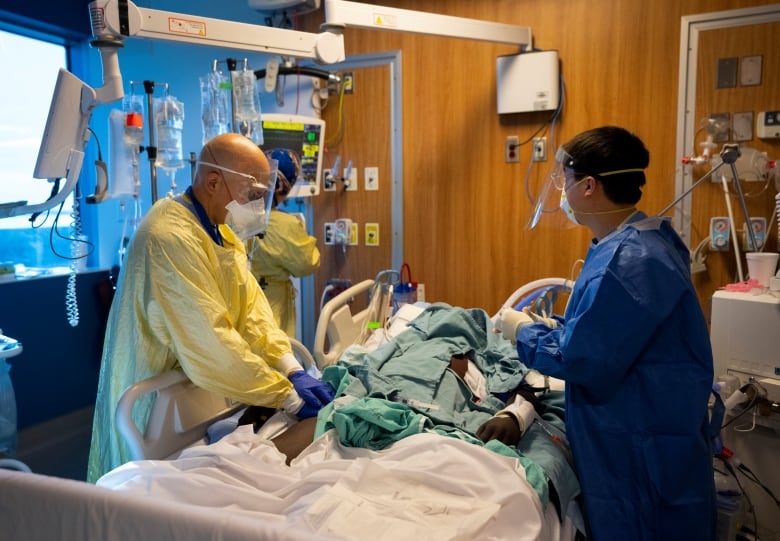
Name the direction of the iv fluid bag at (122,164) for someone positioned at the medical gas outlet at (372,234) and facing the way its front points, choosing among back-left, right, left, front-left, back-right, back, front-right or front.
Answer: front-right

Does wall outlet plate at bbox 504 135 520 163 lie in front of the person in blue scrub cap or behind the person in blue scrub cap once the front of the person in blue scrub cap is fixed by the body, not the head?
behind

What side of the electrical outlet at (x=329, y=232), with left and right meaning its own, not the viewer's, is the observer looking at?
front

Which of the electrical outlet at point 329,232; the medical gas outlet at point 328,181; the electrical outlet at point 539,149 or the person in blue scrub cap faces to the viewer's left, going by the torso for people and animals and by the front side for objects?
the person in blue scrub cap

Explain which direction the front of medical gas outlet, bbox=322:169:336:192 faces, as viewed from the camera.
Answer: facing the viewer

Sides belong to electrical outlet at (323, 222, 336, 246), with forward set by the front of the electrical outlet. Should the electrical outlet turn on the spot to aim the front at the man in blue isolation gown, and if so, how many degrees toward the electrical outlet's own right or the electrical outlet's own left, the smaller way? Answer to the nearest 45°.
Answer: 0° — it already faces them

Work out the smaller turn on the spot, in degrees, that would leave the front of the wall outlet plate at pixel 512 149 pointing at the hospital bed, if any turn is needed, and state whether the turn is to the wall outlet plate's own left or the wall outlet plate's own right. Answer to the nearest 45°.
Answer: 0° — it already faces it

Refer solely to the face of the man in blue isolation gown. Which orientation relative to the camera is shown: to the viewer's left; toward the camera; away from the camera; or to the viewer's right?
to the viewer's left

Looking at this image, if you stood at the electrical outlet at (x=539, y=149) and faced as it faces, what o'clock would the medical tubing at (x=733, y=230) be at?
The medical tubing is roughly at 10 o'clock from the electrical outlet.

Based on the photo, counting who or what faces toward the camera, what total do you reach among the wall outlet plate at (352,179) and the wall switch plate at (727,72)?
2
